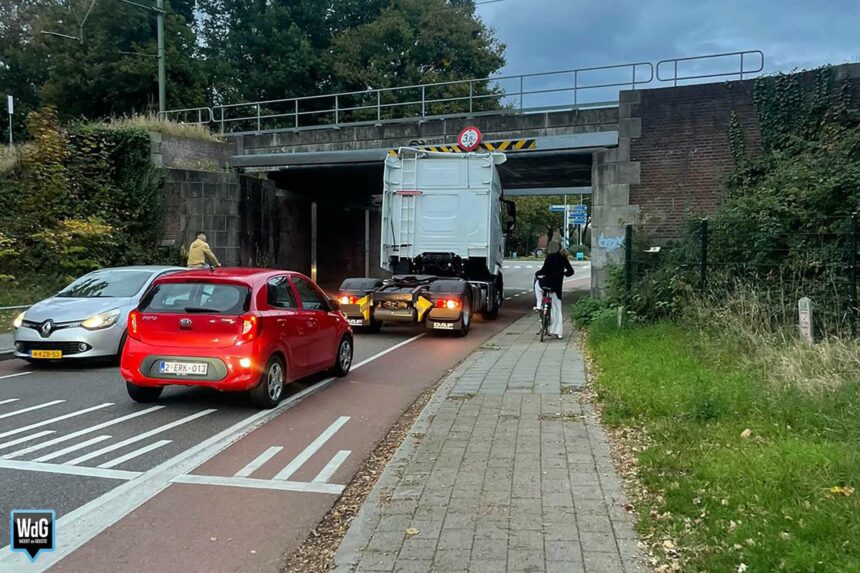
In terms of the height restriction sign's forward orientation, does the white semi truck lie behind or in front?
in front

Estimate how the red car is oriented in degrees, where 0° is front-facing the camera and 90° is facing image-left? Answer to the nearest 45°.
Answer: approximately 225°

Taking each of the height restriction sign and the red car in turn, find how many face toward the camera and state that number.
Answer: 1

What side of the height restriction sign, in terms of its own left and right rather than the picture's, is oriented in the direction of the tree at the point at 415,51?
back

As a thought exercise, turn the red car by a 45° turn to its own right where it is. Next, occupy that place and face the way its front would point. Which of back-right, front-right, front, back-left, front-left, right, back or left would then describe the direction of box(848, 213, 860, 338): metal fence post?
front

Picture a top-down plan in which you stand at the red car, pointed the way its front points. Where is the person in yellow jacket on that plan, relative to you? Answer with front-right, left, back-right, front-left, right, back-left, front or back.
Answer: front-left

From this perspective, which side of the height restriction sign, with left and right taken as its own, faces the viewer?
front

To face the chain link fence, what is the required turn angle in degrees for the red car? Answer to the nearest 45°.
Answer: approximately 45° to its right

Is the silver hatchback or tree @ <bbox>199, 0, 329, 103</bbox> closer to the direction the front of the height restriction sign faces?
the silver hatchback

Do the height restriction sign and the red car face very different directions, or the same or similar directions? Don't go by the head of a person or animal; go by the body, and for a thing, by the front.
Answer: very different directions

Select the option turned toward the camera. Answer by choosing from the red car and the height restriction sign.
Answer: the height restriction sign

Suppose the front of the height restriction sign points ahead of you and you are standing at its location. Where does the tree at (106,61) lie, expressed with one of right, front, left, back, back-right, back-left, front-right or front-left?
back-right

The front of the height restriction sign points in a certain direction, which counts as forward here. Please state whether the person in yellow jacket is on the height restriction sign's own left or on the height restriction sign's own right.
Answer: on the height restriction sign's own right

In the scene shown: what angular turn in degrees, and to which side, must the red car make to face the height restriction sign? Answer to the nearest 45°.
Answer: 0° — it already faces it

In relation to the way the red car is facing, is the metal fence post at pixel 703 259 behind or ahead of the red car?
ahead

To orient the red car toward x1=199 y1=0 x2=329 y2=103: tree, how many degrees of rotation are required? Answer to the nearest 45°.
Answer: approximately 45° to its left
